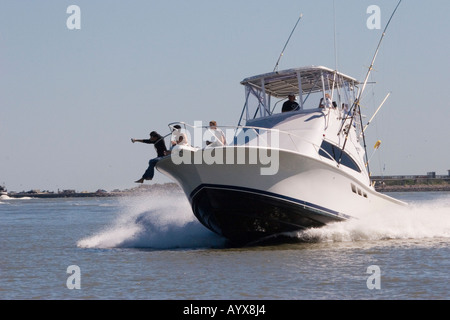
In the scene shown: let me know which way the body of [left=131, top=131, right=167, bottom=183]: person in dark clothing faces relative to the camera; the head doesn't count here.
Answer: to the viewer's left

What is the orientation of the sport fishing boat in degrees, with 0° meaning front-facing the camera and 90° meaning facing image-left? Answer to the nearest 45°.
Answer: approximately 45°

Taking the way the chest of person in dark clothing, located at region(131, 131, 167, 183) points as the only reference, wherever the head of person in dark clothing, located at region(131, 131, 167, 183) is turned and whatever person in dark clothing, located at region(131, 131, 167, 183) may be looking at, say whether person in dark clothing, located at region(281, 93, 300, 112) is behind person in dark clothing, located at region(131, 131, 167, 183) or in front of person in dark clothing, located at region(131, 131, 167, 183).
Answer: behind
